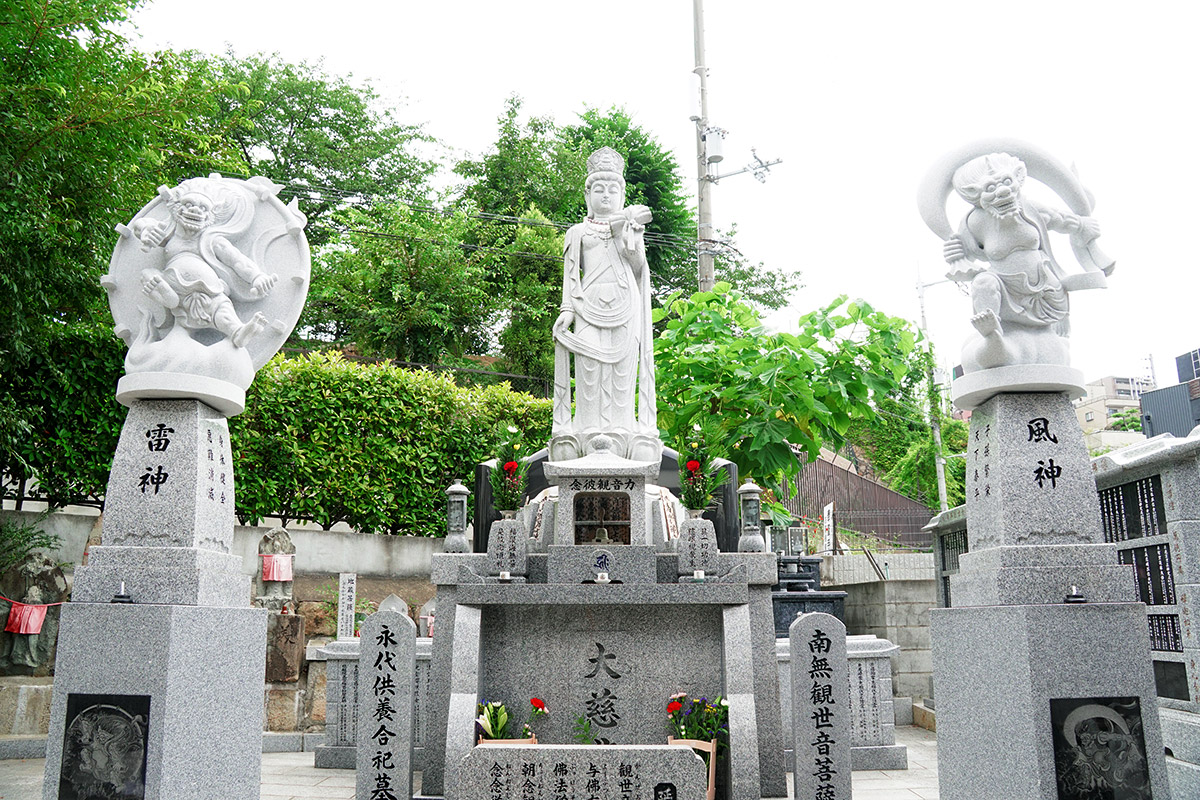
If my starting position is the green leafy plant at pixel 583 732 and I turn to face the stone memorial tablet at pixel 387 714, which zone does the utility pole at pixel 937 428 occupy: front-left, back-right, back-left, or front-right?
back-right

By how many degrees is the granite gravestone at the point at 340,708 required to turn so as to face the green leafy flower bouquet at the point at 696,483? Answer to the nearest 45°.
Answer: approximately 90° to its left

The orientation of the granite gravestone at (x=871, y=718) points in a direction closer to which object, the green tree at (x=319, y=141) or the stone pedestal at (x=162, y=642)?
the stone pedestal

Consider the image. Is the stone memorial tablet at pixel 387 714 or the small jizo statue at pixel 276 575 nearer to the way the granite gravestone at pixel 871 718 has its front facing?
the stone memorial tablet

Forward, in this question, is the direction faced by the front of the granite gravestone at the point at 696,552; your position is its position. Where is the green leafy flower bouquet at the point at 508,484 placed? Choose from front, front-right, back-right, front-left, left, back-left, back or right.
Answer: back-right

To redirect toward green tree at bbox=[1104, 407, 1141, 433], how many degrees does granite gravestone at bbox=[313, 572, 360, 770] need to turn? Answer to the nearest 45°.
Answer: approximately 135° to its left

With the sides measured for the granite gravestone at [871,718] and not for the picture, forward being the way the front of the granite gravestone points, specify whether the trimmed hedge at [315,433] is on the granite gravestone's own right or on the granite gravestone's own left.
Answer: on the granite gravestone's own right

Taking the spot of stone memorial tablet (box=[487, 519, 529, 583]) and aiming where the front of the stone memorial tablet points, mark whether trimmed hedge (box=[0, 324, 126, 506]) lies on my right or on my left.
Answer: on my right
